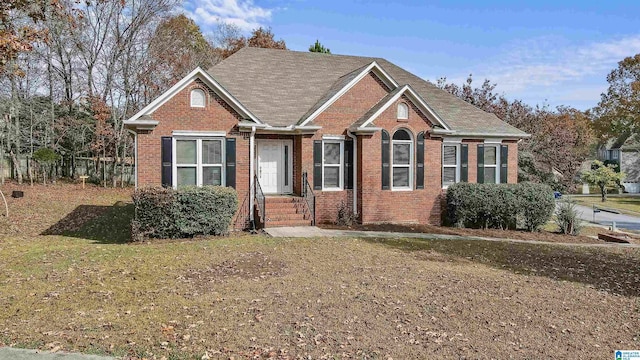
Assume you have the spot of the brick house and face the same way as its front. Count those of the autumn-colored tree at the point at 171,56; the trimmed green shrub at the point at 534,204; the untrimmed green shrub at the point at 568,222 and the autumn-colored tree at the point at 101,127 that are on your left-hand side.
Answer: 2

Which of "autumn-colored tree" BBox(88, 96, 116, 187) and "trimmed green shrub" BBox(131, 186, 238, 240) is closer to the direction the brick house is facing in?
the trimmed green shrub

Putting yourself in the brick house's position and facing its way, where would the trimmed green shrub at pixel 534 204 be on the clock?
The trimmed green shrub is roughly at 9 o'clock from the brick house.

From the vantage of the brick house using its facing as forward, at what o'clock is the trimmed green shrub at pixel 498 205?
The trimmed green shrub is roughly at 9 o'clock from the brick house.

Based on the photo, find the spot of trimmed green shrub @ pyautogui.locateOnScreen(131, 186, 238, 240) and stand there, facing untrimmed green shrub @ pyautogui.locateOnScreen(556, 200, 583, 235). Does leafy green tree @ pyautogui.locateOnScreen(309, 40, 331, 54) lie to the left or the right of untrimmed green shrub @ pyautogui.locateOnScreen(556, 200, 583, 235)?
left

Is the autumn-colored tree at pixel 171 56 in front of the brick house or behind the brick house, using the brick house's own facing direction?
behind

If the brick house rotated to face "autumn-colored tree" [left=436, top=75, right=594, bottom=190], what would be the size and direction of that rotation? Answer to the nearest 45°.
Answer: approximately 135° to its left

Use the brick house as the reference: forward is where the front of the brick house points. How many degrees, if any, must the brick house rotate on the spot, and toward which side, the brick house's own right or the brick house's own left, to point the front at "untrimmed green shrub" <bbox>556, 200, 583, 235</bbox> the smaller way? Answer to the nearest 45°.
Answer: approximately 90° to the brick house's own left

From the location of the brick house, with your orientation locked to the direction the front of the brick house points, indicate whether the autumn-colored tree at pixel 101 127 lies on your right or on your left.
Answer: on your right

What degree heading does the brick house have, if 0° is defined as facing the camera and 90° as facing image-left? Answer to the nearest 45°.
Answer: approximately 0°
